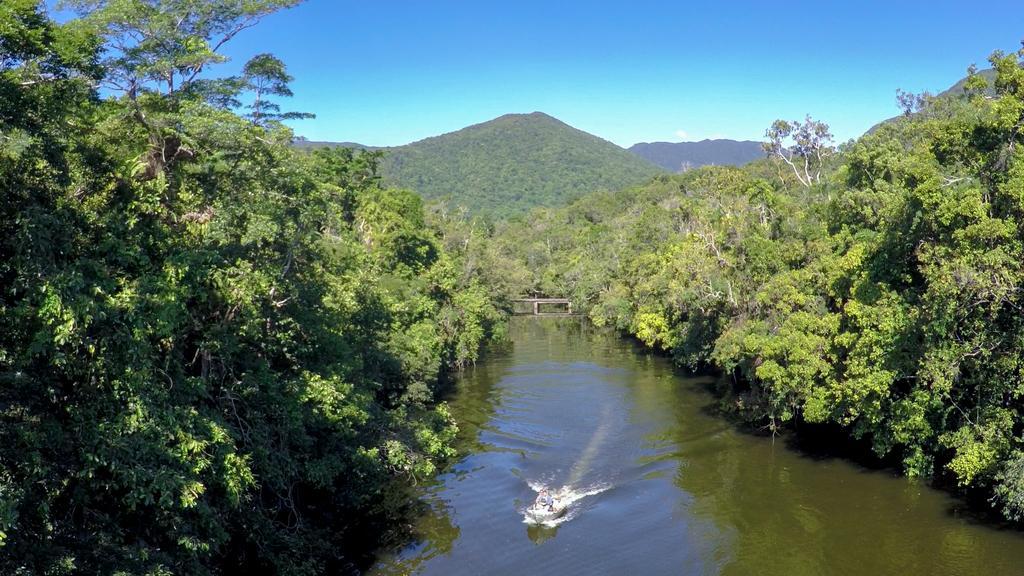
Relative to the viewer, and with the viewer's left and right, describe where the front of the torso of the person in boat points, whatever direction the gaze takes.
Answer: facing the viewer and to the left of the viewer
